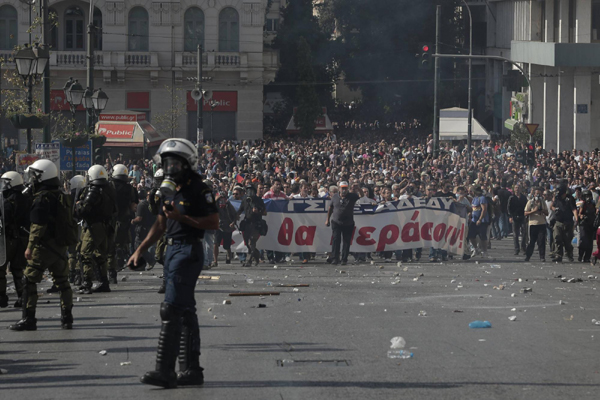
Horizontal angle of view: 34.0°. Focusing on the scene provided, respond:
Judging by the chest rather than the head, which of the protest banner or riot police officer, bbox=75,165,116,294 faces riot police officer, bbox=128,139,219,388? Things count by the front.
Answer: the protest banner

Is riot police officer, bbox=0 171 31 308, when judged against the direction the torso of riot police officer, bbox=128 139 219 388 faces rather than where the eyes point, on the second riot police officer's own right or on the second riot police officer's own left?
on the second riot police officer's own right

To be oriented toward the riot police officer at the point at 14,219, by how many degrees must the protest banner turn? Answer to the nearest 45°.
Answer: approximately 45° to its right

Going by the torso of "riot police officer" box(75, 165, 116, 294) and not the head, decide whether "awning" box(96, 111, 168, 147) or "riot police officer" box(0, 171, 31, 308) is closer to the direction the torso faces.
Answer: the awning

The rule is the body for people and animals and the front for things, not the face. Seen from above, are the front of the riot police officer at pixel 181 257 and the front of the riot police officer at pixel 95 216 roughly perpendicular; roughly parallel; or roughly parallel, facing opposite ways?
roughly perpendicular

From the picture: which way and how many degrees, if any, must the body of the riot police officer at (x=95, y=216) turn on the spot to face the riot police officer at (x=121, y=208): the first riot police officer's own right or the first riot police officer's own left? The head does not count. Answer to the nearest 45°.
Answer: approximately 45° to the first riot police officer's own right

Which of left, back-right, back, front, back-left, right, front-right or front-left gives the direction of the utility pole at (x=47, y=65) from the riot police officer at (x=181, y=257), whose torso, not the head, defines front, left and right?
back-right

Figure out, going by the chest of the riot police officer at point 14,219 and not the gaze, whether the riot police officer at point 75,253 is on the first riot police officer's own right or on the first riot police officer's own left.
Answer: on the first riot police officer's own right
